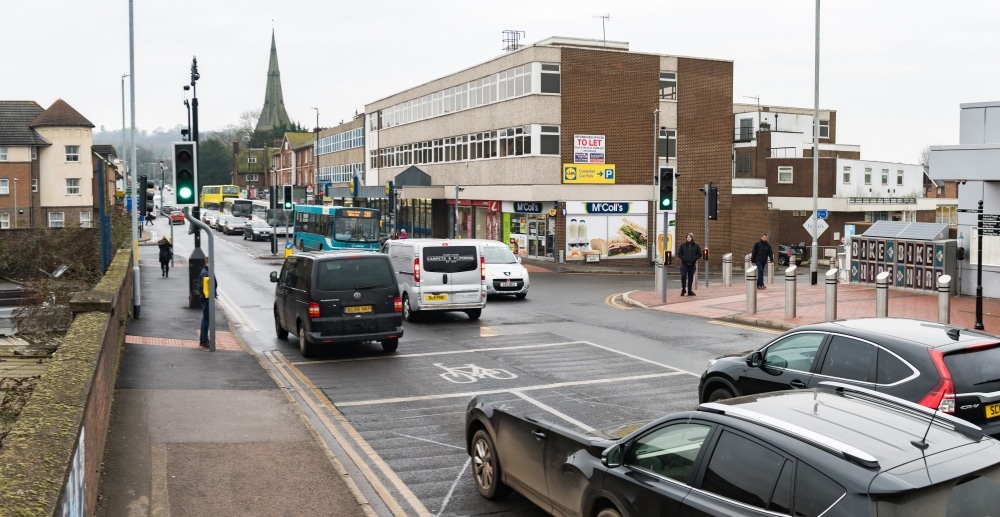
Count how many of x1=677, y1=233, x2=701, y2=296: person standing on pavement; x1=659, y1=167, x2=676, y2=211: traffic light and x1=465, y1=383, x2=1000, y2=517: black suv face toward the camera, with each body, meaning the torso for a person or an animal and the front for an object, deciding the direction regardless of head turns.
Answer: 2

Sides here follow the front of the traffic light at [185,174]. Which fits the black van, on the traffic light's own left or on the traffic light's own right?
on the traffic light's own left

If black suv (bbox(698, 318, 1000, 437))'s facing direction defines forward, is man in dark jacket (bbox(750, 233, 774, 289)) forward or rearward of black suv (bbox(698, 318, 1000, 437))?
forward

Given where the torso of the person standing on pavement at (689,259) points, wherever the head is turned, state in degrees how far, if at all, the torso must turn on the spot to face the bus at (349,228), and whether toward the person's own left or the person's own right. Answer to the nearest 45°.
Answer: approximately 135° to the person's own right

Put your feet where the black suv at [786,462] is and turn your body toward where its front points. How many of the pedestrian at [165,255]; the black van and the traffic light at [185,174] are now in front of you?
3

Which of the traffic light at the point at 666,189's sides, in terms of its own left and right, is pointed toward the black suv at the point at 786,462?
front

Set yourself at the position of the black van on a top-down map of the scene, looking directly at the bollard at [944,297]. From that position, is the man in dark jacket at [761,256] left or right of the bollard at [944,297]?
left

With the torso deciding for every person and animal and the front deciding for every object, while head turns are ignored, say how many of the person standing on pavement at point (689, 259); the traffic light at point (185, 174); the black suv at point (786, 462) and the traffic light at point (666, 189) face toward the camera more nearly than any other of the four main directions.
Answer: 3

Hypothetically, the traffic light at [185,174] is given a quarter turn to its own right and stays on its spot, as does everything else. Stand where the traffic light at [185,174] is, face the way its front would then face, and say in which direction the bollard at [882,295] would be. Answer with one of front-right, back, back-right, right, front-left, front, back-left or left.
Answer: back

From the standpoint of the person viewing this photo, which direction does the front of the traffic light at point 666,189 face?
facing the viewer

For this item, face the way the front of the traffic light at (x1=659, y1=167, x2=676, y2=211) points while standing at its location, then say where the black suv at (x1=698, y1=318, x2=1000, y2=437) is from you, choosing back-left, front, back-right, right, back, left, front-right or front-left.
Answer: front

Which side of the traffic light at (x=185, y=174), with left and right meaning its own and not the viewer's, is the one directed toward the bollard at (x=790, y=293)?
left

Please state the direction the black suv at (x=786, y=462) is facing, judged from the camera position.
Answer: facing away from the viewer and to the left of the viewer

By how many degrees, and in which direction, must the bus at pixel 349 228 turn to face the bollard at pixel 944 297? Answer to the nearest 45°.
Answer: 0° — it already faces it

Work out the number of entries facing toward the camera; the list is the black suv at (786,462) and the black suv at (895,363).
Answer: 0

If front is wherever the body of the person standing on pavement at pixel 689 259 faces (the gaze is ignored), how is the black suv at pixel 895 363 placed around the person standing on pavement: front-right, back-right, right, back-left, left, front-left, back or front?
front

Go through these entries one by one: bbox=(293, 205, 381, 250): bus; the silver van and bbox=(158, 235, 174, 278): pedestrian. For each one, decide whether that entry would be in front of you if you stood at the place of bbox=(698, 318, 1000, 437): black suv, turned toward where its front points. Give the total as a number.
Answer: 3

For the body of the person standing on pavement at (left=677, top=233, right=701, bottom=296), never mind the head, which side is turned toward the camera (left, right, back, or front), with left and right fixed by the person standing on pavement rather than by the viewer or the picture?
front

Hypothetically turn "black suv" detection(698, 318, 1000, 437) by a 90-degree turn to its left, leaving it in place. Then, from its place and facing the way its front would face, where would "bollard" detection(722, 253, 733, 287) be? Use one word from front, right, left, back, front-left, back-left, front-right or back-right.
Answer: back-right

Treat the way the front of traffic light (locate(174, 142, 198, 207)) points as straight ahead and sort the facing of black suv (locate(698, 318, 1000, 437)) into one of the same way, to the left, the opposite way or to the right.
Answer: the opposite way

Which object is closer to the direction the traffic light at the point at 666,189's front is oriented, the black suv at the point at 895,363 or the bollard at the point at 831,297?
the black suv
